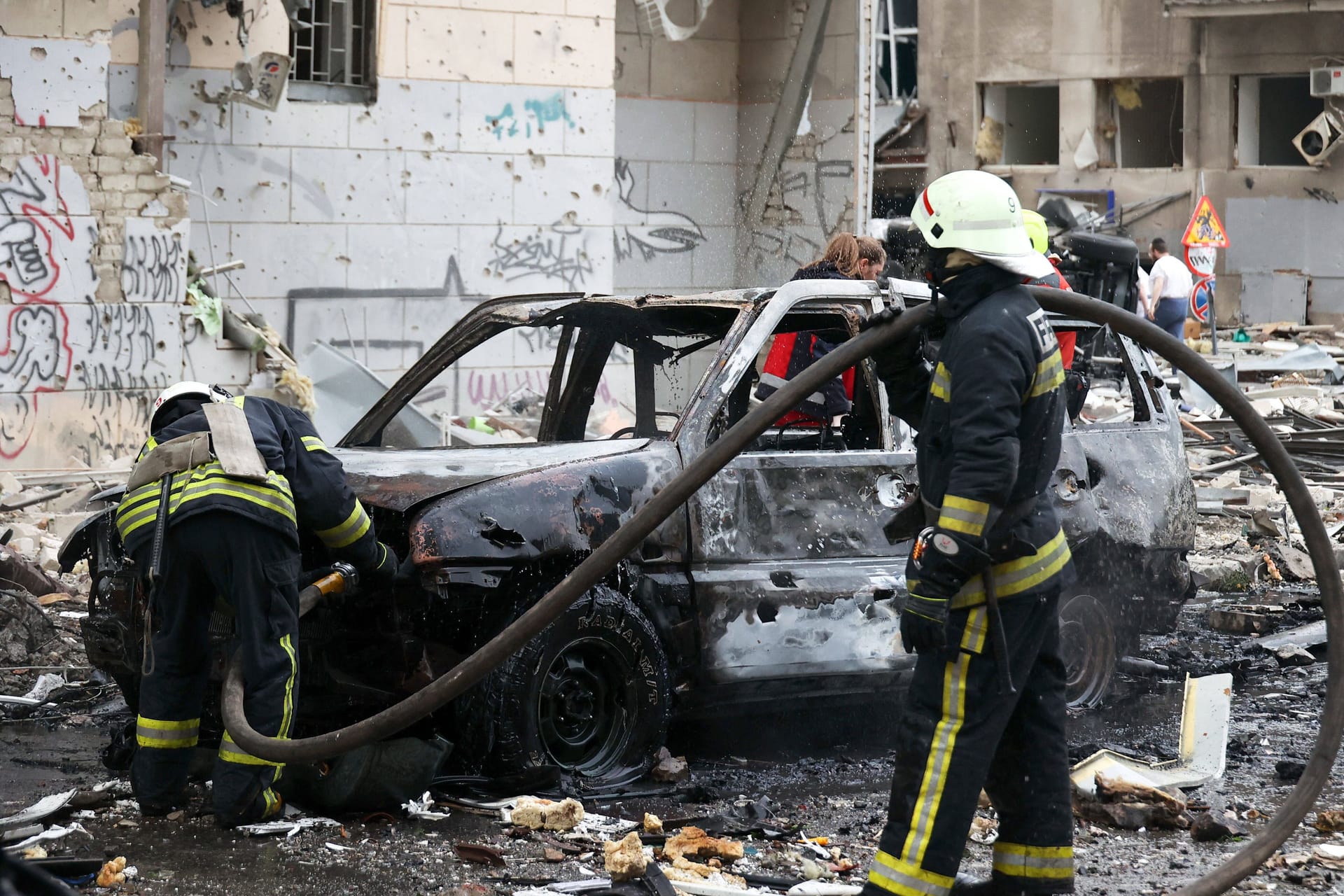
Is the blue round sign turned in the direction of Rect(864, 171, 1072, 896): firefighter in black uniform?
yes

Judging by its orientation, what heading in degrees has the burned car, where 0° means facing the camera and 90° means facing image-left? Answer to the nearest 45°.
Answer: approximately 45°

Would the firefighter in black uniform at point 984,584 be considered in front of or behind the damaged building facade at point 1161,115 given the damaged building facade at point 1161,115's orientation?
in front

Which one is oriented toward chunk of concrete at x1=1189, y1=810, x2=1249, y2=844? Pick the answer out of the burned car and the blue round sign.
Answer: the blue round sign

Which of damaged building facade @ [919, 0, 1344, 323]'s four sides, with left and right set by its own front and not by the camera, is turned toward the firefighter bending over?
front

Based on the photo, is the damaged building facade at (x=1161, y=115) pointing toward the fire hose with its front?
yes

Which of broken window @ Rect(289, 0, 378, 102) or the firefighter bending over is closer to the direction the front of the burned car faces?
the firefighter bending over

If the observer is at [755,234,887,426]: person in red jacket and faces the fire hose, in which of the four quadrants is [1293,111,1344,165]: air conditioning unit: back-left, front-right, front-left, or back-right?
back-left

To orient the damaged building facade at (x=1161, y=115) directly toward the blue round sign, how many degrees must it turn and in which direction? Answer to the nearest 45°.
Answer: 0° — it already faces it
